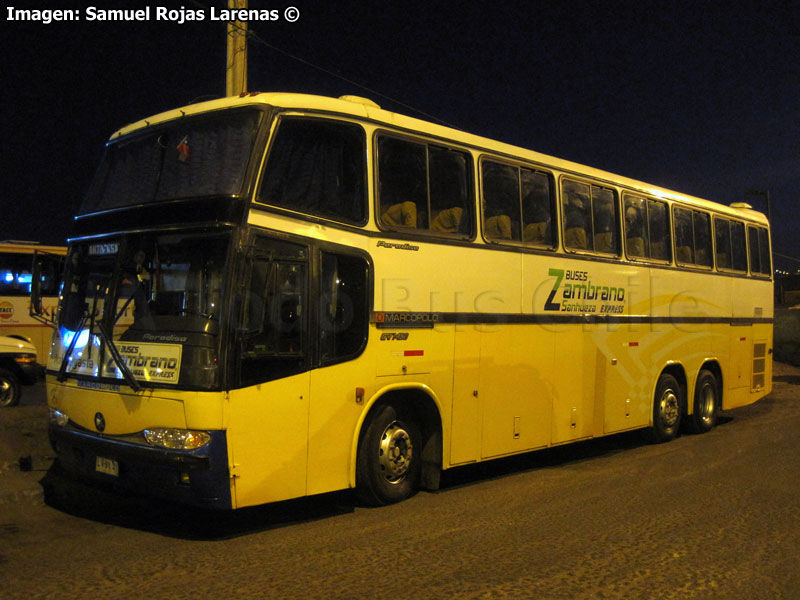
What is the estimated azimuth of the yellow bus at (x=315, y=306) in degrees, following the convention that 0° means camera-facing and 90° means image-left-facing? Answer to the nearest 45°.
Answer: approximately 45°

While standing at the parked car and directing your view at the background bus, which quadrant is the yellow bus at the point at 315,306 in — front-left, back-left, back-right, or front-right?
back-right

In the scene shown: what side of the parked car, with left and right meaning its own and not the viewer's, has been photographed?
right

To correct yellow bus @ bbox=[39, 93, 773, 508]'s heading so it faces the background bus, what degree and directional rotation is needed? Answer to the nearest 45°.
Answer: approximately 90° to its right

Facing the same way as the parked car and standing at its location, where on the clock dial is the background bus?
The background bus is roughly at 9 o'clock from the parked car.
